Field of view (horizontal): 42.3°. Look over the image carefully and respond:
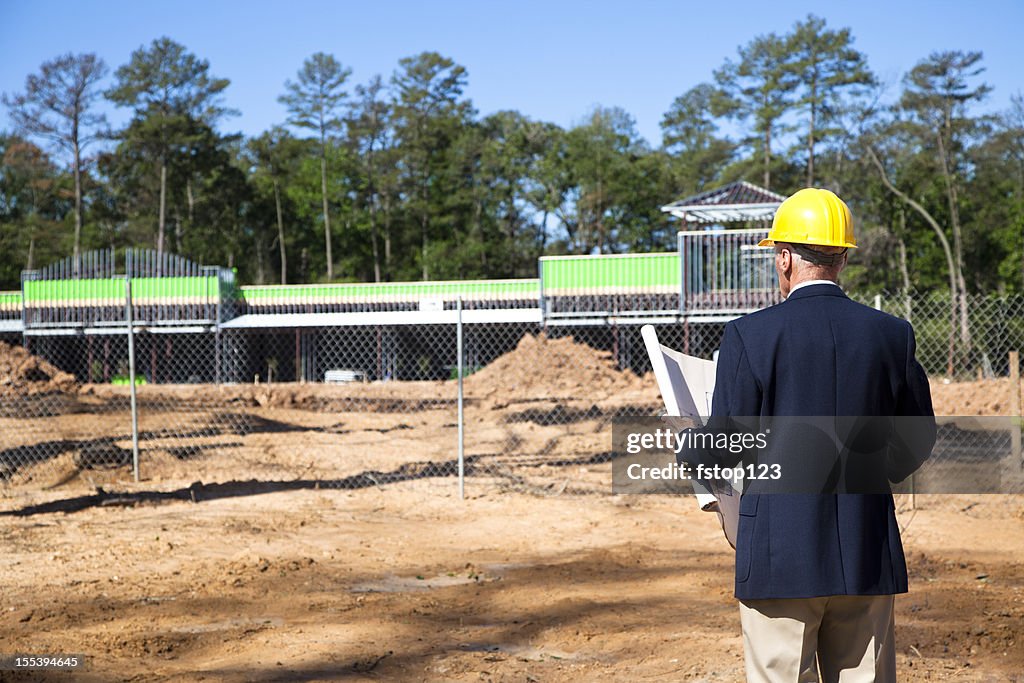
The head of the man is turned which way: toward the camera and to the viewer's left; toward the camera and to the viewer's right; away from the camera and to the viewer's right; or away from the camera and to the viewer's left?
away from the camera and to the viewer's left

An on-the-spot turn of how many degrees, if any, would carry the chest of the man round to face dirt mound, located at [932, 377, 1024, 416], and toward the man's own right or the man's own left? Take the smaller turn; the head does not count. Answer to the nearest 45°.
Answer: approximately 45° to the man's own right

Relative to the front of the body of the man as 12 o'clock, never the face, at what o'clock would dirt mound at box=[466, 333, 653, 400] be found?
The dirt mound is roughly at 1 o'clock from the man.

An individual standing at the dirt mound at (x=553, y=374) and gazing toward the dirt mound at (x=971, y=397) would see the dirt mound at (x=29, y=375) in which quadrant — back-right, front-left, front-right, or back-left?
back-right

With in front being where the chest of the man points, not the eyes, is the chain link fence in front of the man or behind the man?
in front

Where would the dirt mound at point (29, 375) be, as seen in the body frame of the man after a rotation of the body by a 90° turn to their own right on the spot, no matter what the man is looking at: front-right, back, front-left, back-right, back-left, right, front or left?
left

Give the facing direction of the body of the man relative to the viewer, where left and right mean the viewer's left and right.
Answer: facing away from the viewer and to the left of the viewer
